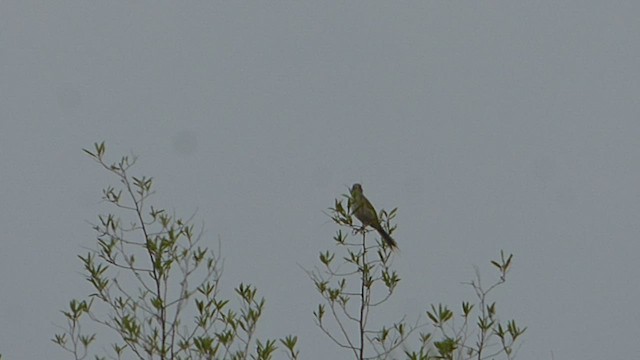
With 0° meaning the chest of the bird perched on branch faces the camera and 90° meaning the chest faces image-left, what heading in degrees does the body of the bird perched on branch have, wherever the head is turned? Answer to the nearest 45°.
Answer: approximately 90°
